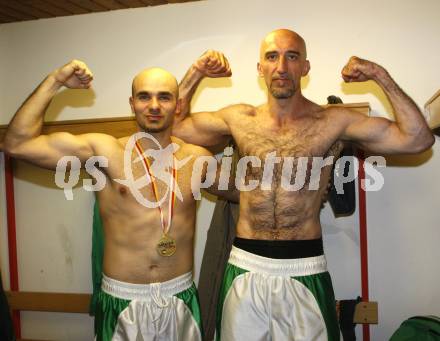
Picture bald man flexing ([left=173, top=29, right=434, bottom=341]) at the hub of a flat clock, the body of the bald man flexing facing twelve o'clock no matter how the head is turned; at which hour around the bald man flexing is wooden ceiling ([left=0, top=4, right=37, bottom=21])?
The wooden ceiling is roughly at 4 o'clock from the bald man flexing.

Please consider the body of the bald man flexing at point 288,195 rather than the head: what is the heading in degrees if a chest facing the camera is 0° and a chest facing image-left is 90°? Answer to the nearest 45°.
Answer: approximately 0°

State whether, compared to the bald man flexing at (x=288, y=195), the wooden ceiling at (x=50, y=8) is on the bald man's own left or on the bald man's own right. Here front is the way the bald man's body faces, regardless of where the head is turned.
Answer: on the bald man's own right

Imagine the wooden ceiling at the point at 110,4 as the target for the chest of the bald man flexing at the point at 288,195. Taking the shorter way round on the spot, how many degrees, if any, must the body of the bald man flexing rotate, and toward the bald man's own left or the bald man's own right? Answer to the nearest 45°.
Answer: approximately 135° to the bald man's own right

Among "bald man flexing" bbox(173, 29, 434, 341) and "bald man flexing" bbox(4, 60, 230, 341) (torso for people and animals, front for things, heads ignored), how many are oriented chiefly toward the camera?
2

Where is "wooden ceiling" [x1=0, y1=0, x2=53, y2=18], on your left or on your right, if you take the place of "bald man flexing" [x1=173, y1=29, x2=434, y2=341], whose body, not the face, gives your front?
on your right

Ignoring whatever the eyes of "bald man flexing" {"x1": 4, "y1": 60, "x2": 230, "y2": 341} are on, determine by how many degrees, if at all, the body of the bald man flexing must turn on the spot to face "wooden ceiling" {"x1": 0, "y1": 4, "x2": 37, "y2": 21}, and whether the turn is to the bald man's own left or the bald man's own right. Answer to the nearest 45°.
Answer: approximately 135° to the bald man's own right
